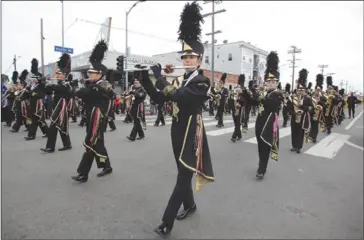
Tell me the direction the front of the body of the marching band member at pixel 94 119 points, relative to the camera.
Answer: to the viewer's left

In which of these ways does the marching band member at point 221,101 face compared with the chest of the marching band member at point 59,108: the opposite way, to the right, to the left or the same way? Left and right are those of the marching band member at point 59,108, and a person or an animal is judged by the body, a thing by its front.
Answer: the same way

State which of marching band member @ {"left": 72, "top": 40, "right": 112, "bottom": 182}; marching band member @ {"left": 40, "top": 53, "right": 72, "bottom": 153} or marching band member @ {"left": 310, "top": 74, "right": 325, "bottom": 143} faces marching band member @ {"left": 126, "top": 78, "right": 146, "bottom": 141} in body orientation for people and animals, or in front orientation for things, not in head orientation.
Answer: marching band member @ {"left": 310, "top": 74, "right": 325, "bottom": 143}

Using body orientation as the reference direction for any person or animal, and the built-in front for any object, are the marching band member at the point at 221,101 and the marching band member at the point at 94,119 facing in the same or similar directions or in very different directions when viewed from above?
same or similar directions

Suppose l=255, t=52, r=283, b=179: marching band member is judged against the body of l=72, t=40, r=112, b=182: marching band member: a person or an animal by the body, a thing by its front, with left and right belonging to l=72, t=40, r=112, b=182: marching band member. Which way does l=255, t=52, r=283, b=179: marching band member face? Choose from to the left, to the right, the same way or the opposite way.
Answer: the same way

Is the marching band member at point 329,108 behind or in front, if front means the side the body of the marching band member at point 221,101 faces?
behind

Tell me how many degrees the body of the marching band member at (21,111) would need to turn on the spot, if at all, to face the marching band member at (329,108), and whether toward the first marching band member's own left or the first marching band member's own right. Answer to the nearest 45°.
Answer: approximately 180°

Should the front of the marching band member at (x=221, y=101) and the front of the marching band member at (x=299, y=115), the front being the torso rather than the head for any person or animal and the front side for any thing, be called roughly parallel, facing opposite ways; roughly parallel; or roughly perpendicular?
roughly parallel

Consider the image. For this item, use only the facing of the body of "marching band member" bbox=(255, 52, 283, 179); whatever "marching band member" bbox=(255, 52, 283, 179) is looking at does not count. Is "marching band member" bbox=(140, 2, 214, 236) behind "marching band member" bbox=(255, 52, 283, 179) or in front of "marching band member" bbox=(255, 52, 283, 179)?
in front

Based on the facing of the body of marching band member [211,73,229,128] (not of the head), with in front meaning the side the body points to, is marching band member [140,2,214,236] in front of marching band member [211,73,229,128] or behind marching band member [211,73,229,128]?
in front

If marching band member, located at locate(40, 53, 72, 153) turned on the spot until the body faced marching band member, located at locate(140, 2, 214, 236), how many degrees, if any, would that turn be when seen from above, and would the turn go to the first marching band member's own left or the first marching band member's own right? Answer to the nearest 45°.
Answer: approximately 90° to the first marching band member's own left

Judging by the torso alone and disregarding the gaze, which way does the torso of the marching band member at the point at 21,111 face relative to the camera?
to the viewer's left

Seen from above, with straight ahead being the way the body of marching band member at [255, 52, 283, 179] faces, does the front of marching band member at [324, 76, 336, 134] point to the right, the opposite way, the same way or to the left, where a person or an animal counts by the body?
the same way

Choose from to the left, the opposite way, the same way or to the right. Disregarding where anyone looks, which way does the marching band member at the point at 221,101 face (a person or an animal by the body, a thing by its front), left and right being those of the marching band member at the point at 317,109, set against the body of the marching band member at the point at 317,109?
the same way

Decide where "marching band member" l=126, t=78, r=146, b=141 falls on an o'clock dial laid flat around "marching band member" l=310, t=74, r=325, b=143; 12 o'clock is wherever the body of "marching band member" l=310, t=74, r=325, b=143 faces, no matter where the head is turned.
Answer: "marching band member" l=126, t=78, r=146, b=141 is roughly at 2 o'clock from "marching band member" l=310, t=74, r=325, b=143.

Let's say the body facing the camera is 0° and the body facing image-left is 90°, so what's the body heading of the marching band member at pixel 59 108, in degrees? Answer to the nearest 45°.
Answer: approximately 90°

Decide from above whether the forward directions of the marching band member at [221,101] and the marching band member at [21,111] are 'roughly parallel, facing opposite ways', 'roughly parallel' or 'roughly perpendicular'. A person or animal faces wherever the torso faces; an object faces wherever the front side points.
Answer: roughly parallel

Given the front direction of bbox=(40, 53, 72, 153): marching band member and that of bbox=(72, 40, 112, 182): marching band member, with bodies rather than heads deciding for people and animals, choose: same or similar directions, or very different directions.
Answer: same or similar directions

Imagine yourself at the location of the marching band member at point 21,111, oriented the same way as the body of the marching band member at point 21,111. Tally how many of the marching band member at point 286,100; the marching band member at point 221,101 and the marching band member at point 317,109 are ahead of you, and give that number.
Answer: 0

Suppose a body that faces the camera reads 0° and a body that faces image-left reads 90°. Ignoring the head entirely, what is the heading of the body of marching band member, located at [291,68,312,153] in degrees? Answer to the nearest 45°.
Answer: approximately 45°
